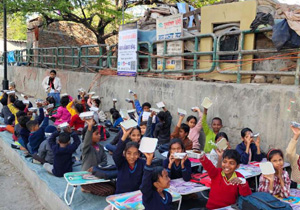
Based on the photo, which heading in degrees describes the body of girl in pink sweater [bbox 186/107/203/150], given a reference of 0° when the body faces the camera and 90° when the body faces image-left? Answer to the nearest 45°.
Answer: approximately 45°

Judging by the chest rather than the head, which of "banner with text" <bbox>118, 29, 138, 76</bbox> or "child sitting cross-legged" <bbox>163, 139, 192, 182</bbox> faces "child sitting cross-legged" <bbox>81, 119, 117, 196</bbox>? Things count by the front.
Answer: the banner with text

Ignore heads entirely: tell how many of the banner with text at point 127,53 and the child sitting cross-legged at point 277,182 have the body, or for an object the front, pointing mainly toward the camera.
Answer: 2

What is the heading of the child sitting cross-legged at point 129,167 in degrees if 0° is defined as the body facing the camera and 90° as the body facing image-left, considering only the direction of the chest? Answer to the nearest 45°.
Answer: approximately 0°

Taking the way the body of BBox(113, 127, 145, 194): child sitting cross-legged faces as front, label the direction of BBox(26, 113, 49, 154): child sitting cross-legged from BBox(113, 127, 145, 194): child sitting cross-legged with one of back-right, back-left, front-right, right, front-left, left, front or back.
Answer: back-right

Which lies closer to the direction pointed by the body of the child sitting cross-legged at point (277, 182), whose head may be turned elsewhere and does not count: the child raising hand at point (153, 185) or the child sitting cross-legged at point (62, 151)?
the child raising hand

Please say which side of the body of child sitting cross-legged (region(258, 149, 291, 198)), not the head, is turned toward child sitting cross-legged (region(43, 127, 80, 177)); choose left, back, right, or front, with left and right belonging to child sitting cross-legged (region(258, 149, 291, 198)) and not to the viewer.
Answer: right

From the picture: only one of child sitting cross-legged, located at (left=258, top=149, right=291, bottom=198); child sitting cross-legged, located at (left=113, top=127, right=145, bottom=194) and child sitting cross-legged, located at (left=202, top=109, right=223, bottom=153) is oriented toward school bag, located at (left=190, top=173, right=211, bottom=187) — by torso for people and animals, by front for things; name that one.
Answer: child sitting cross-legged, located at (left=202, top=109, right=223, bottom=153)

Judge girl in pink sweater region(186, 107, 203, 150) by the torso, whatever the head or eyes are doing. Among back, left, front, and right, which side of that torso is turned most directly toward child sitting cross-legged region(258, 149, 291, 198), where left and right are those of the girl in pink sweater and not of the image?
left

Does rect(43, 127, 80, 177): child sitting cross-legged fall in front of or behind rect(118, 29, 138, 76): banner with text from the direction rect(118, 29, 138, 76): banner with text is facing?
in front
